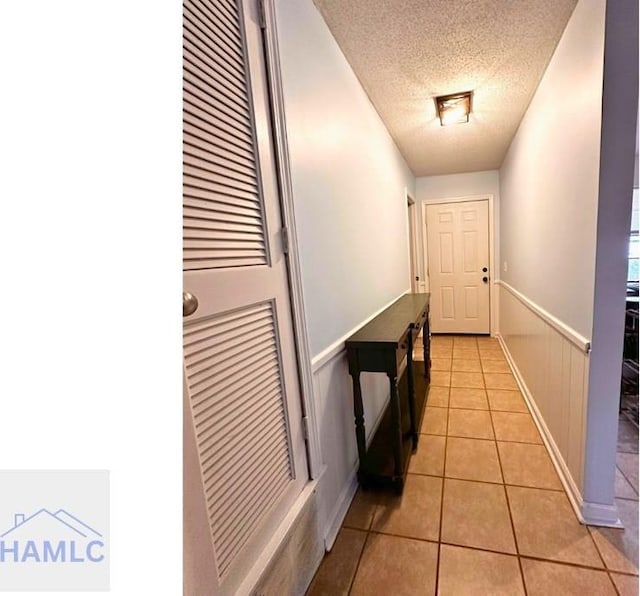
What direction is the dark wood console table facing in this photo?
to the viewer's right

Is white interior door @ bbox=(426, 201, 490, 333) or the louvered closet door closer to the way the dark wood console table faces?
the white interior door

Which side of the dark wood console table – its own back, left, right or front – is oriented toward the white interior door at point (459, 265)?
left

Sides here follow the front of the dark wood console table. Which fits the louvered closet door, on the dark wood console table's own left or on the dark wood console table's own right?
on the dark wood console table's own right
